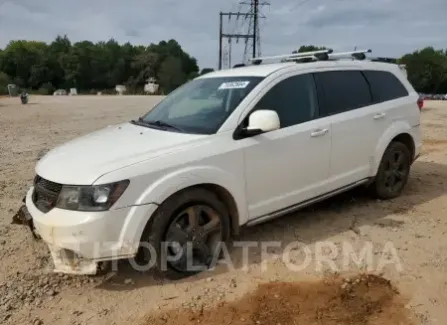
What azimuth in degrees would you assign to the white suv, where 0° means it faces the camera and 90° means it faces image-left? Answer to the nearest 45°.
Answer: approximately 45°
